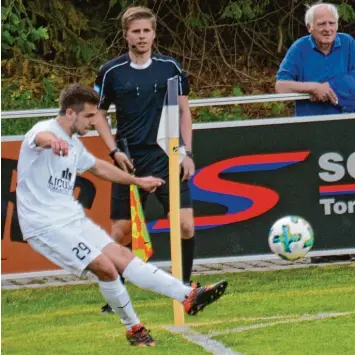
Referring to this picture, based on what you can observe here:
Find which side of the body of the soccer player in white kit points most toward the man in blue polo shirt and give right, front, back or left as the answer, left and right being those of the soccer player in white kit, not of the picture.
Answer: left

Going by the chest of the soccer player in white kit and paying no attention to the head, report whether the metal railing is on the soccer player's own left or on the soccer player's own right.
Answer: on the soccer player's own left

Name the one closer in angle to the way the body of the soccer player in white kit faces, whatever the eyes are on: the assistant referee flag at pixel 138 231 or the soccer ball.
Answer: the soccer ball

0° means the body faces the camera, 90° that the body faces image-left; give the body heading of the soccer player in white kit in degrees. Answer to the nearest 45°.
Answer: approximately 315°

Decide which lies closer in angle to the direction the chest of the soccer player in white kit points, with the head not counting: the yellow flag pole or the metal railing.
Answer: the yellow flag pole
